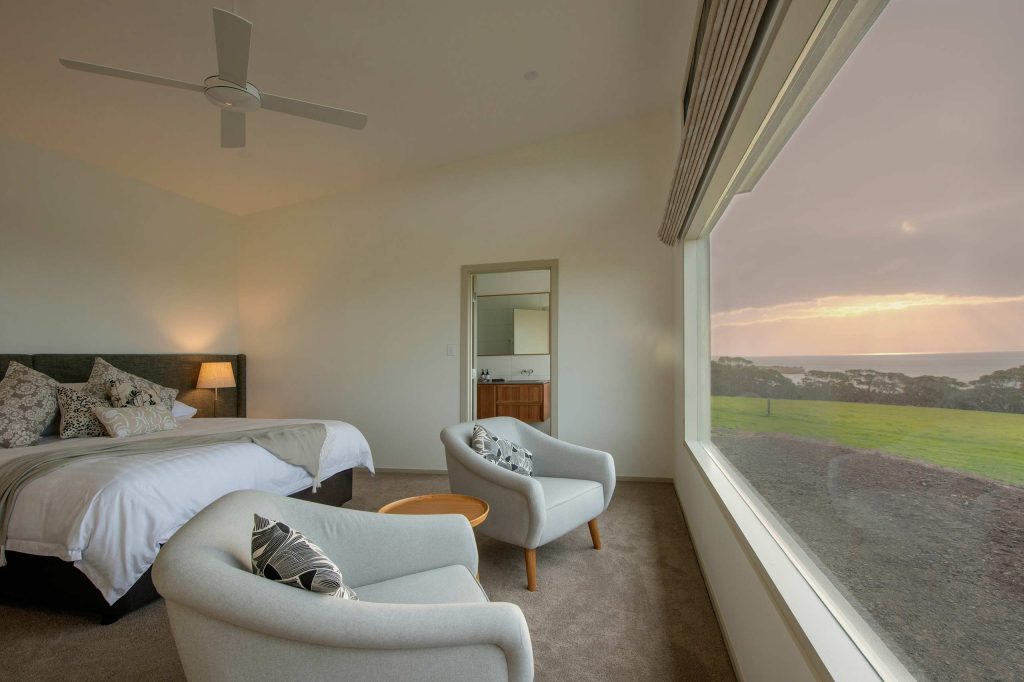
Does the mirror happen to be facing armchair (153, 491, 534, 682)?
yes

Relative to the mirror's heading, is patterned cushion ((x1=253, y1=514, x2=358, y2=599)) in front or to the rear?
in front

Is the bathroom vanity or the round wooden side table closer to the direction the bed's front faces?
the round wooden side table

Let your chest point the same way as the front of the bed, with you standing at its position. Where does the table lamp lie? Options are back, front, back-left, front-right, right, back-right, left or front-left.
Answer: back-left

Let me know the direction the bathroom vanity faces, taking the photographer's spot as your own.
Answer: facing the viewer

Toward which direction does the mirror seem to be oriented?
toward the camera

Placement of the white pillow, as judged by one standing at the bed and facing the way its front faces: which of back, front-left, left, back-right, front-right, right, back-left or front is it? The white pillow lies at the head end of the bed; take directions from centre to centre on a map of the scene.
back-left

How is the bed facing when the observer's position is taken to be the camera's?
facing the viewer and to the right of the viewer

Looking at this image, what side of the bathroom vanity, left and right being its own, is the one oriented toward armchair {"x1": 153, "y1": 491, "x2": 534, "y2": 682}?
front

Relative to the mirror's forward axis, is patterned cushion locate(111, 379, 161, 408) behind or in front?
in front

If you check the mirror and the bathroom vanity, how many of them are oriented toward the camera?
2

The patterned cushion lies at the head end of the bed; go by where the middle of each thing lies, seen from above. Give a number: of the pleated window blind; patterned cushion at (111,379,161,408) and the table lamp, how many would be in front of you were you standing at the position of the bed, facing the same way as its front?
1
